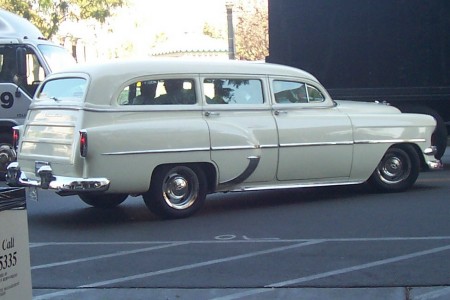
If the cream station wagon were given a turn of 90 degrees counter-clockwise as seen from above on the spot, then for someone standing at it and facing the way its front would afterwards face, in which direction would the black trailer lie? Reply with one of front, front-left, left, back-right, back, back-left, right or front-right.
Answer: right

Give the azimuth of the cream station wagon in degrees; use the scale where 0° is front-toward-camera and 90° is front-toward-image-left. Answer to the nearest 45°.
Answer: approximately 225°

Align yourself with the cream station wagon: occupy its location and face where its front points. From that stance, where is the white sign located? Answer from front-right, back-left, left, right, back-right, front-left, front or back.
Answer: back-right
